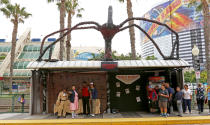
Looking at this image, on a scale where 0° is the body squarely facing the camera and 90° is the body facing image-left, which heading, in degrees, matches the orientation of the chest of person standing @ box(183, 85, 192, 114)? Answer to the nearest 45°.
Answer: approximately 0°

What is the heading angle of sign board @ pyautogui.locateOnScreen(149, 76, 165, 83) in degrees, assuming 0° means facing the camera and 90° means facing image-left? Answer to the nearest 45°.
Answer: approximately 0°

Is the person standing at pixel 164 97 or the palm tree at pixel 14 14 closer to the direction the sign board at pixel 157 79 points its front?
the person standing

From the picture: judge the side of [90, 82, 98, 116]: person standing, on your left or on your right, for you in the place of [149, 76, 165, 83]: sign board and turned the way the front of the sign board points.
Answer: on your right

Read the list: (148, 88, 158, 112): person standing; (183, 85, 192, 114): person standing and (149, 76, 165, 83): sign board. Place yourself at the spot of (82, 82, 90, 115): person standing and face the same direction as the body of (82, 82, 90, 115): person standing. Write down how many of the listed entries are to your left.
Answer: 3

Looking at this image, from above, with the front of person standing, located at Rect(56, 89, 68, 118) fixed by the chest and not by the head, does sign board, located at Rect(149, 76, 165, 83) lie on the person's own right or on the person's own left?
on the person's own left
